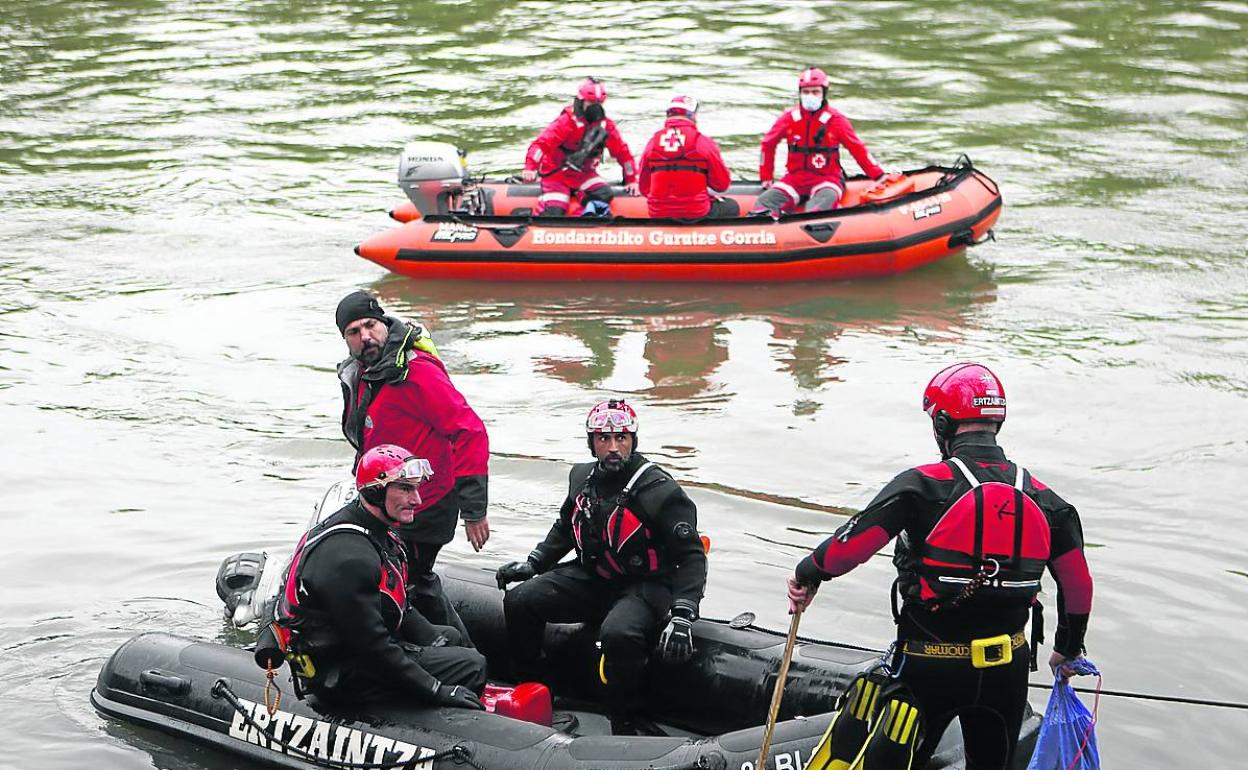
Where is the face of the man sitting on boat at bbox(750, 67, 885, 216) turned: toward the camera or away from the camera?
toward the camera

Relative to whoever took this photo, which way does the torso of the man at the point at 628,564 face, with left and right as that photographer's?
facing the viewer and to the left of the viewer

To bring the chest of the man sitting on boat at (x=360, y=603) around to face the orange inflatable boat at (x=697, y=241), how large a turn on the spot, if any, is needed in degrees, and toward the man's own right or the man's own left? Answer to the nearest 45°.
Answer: approximately 45° to the man's own left

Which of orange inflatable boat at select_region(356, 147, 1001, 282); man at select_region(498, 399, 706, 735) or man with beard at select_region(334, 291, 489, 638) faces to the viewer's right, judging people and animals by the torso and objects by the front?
the orange inflatable boat

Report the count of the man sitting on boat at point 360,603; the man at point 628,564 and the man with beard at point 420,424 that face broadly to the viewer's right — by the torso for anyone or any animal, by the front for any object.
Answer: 1

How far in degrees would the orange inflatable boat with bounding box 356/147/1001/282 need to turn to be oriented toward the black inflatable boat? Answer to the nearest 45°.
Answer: approximately 90° to its right

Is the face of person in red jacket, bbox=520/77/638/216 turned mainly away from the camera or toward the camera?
toward the camera

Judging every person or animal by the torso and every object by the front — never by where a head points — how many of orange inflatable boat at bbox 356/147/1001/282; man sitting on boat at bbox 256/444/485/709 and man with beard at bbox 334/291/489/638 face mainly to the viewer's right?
2

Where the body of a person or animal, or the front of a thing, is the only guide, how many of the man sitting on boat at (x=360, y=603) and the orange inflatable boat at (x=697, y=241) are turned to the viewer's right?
2

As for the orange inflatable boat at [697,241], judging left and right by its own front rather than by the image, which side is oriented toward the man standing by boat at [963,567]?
right

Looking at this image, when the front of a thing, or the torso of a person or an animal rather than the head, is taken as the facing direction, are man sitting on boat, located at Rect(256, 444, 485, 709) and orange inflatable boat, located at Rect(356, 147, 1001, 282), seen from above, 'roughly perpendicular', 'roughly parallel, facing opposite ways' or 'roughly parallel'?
roughly parallel

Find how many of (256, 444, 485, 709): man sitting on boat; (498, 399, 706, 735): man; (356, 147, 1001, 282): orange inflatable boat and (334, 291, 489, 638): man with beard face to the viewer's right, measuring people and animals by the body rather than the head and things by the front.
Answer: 2

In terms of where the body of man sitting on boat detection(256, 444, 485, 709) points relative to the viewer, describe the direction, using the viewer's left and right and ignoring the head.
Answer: facing to the right of the viewer

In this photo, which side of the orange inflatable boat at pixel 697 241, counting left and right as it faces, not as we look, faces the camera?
right
